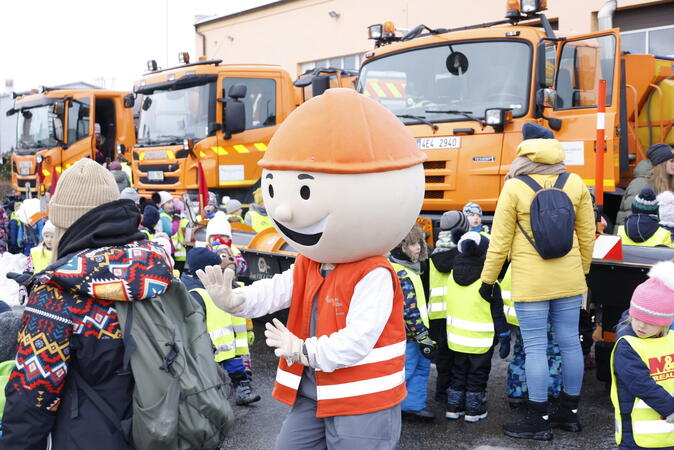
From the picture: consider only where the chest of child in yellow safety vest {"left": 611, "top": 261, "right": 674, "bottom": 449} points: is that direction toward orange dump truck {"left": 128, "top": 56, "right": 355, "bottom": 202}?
no

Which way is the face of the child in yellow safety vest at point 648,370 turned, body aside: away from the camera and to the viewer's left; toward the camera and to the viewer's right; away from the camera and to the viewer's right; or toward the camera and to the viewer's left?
toward the camera and to the viewer's left

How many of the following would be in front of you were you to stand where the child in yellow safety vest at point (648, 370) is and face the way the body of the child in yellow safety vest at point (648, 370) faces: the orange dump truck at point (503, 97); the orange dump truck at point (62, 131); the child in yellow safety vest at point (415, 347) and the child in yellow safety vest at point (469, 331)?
0

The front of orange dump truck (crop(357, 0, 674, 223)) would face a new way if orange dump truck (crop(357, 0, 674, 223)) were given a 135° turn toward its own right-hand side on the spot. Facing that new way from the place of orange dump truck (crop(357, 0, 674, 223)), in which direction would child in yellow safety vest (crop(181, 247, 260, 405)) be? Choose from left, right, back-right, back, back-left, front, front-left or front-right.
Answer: back-left

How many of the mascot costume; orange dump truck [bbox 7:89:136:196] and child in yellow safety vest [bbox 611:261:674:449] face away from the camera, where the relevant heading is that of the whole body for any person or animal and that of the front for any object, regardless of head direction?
0

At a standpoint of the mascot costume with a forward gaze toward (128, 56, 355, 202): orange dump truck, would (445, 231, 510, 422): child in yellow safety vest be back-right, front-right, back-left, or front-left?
front-right

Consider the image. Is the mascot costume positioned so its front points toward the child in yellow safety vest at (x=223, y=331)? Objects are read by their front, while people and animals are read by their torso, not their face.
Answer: no

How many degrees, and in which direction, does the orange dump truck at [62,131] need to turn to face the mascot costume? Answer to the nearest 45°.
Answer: approximately 45° to its left

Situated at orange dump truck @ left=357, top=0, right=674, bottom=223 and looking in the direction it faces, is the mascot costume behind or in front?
in front

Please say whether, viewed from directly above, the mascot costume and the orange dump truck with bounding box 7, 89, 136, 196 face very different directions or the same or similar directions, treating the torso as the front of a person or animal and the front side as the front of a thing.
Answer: same or similar directions

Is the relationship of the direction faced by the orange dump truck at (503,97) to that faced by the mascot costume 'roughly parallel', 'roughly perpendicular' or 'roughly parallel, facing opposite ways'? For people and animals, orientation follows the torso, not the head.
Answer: roughly parallel

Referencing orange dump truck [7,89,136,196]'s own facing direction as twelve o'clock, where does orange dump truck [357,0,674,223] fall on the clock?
orange dump truck [357,0,674,223] is roughly at 10 o'clock from orange dump truck [7,89,136,196].

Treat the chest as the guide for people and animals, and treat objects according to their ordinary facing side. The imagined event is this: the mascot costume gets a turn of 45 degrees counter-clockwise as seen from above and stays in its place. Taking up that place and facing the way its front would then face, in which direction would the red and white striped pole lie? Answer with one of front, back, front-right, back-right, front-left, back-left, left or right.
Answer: back-left

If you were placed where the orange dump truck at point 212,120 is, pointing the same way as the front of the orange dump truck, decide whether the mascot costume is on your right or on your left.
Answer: on your left

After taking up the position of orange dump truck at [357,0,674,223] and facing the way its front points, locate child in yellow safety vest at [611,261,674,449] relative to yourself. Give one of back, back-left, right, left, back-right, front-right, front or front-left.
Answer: front-left

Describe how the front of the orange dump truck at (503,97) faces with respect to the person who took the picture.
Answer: facing the viewer and to the left of the viewer

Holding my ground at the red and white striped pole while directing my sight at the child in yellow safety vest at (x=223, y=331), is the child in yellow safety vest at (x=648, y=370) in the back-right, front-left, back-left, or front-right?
front-left
